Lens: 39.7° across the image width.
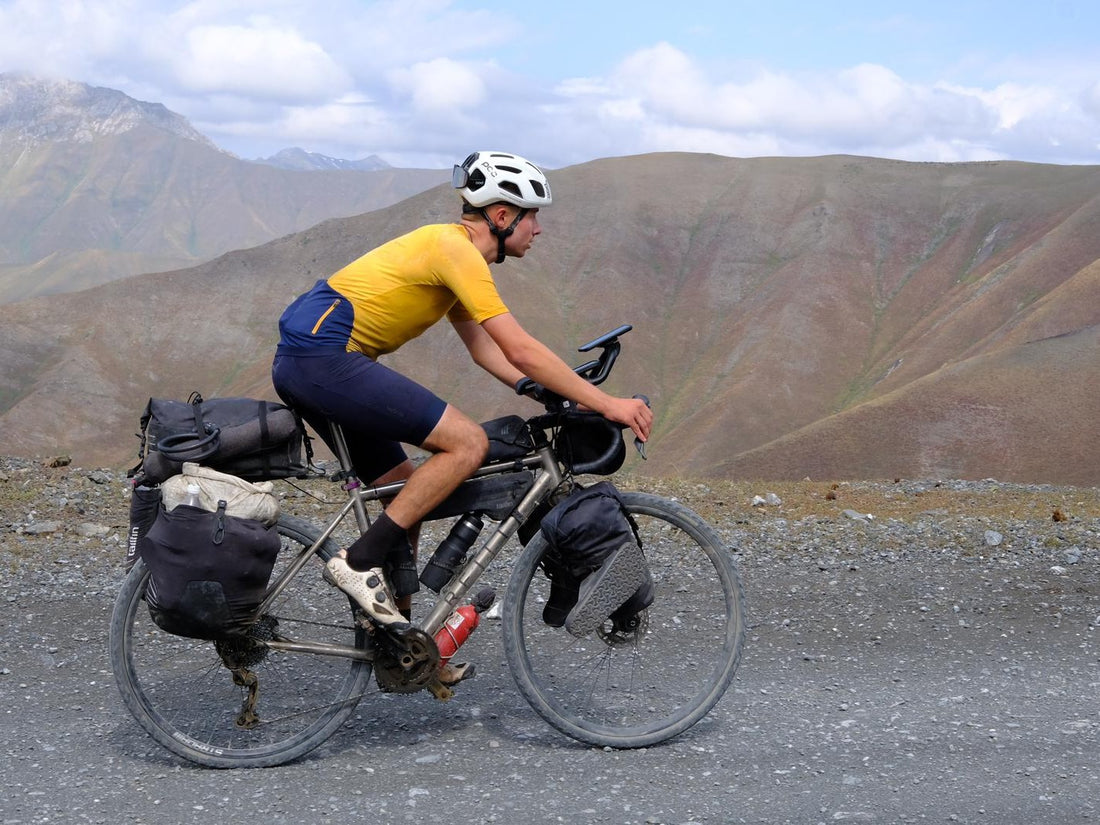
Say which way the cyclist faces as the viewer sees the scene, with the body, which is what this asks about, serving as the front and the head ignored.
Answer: to the viewer's right

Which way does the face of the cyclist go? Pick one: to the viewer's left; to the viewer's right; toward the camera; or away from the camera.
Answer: to the viewer's right
